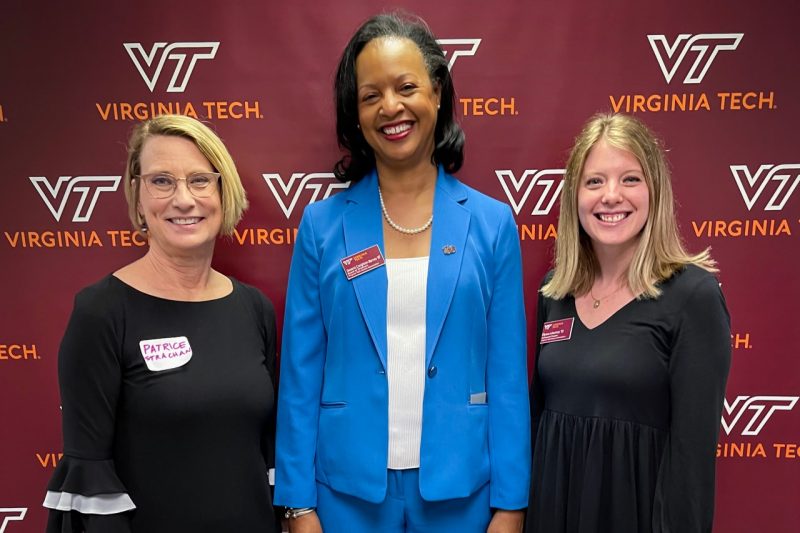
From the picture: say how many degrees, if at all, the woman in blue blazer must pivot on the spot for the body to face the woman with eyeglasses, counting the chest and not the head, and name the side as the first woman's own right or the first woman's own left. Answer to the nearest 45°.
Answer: approximately 90° to the first woman's own right

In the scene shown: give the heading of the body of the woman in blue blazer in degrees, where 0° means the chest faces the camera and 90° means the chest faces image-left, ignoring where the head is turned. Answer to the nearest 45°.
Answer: approximately 0°
